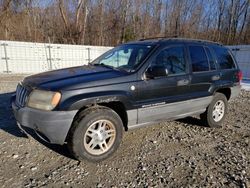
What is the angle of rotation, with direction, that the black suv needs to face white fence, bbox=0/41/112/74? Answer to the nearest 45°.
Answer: approximately 90° to its right

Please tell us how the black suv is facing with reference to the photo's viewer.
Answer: facing the viewer and to the left of the viewer
